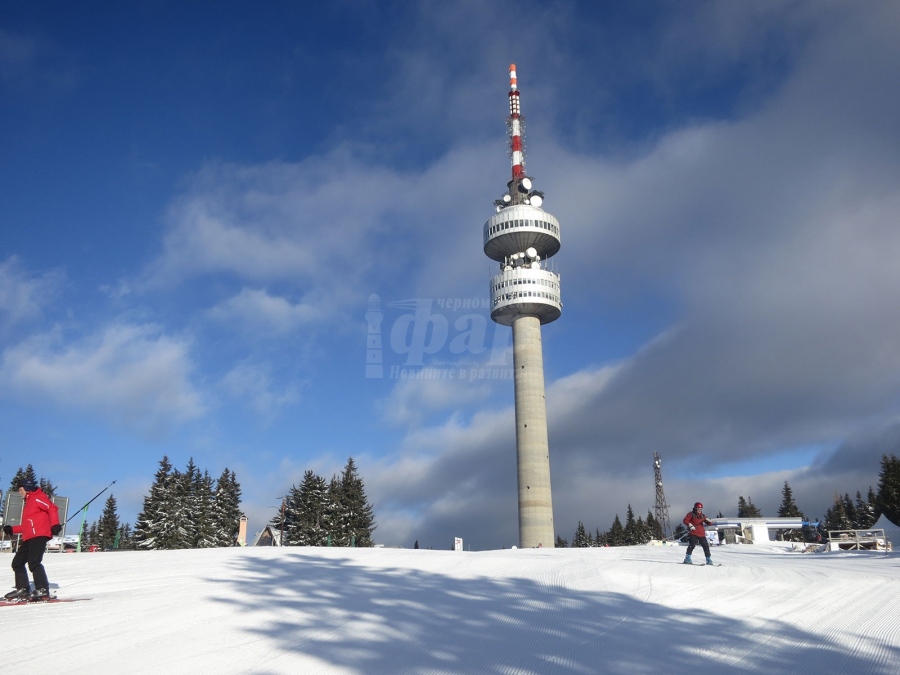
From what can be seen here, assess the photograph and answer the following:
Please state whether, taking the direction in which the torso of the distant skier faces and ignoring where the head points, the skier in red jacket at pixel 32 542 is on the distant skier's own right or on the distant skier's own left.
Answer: on the distant skier's own right

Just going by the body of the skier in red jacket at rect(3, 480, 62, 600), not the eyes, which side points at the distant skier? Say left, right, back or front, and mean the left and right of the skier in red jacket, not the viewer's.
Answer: back

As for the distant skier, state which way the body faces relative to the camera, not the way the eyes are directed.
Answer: toward the camera

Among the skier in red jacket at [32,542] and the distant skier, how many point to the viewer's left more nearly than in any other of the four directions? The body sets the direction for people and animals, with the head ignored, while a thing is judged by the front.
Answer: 1

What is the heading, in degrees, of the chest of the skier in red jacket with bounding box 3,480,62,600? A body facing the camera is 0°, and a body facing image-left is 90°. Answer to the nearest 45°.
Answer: approximately 90°
